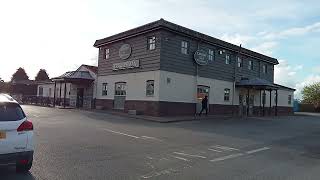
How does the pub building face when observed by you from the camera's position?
facing the viewer and to the right of the viewer

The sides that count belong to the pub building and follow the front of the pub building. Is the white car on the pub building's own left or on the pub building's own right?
on the pub building's own right

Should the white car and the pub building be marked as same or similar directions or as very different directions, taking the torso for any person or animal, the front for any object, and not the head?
very different directions

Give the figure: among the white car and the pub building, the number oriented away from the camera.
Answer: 1

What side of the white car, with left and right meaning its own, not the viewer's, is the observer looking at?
back

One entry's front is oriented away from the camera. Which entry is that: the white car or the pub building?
the white car

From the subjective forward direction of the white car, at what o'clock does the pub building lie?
The pub building is roughly at 1 o'clock from the white car.
